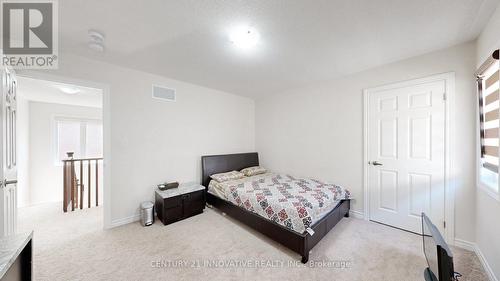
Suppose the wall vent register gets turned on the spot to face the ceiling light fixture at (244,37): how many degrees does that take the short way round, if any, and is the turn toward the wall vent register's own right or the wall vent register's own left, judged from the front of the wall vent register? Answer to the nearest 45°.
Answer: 0° — it already faces it

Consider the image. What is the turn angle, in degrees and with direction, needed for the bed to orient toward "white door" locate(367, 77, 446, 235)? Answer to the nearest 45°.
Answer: approximately 45° to its left

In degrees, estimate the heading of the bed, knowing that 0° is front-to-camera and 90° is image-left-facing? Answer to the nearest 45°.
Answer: approximately 315°

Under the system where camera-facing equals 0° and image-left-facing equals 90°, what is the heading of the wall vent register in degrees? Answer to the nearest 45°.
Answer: approximately 315°

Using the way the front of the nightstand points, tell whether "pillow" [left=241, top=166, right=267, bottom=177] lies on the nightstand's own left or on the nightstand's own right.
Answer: on the nightstand's own left

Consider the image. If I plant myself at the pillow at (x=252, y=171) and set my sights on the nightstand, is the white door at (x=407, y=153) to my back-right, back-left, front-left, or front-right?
back-left

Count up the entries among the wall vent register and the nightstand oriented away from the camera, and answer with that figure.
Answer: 0

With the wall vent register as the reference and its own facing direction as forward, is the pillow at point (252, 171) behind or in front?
in front
